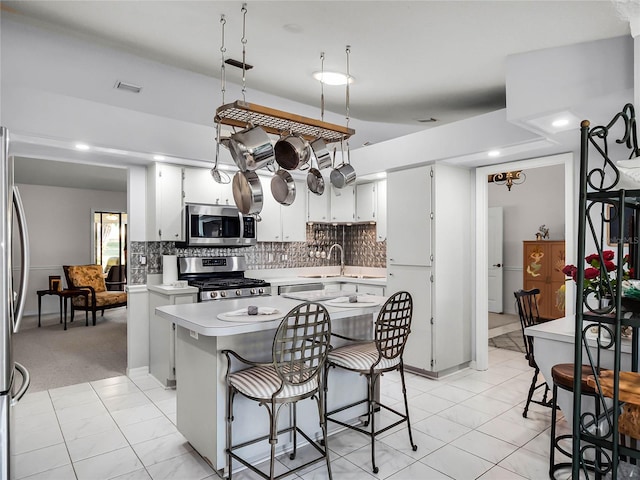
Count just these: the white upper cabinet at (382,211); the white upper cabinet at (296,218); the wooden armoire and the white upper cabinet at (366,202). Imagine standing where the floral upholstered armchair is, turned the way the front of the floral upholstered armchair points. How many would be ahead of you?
4

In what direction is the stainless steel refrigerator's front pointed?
to the viewer's right

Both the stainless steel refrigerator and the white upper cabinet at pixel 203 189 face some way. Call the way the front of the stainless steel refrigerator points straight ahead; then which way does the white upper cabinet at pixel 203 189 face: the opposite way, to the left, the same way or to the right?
to the right

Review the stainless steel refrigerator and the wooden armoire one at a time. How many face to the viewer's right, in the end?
1

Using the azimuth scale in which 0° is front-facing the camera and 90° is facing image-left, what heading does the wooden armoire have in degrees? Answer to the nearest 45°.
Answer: approximately 0°

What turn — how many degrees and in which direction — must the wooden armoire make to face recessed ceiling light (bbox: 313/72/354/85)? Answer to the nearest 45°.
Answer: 0° — it already faces it

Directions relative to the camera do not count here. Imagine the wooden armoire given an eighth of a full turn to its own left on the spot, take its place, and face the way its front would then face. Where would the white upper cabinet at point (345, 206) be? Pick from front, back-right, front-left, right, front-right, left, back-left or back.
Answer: right

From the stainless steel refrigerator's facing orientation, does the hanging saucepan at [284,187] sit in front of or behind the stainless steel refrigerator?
in front

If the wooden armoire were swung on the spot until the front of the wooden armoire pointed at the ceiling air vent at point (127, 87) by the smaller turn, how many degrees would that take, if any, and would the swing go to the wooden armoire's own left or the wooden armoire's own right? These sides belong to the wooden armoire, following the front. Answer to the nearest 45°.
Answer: approximately 45° to the wooden armoire's own right

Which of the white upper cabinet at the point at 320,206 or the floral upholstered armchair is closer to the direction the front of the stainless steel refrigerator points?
the white upper cabinet

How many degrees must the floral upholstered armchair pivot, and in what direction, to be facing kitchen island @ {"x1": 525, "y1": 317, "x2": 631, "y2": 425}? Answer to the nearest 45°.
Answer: approximately 45° to its right

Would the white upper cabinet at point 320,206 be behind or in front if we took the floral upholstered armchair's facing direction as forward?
in front

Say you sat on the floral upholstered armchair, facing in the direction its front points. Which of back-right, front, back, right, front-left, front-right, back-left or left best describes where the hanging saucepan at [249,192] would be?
front-right

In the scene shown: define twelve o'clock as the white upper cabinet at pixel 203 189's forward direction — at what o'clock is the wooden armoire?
The wooden armoire is roughly at 10 o'clock from the white upper cabinet.

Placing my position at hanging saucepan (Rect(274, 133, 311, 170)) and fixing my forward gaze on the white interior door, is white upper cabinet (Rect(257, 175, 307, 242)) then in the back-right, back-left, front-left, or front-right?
front-left

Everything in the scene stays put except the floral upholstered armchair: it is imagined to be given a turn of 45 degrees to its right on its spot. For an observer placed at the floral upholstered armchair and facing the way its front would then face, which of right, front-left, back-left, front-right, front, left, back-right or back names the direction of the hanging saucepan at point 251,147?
front
